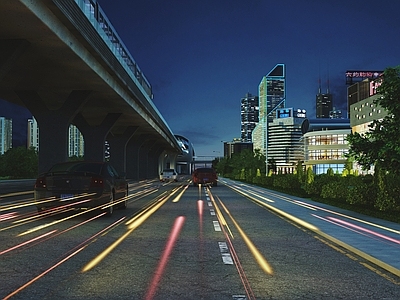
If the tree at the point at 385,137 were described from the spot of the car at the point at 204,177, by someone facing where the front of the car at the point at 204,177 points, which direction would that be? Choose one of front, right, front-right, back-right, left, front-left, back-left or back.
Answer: back

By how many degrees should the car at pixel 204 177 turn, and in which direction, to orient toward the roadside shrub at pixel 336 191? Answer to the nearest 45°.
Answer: approximately 180°

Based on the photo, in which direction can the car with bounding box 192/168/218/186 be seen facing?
away from the camera

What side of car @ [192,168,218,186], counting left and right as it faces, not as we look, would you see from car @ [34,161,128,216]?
back

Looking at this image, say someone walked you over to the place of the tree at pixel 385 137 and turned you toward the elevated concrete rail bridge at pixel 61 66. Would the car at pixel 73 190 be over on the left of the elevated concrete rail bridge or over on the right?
left

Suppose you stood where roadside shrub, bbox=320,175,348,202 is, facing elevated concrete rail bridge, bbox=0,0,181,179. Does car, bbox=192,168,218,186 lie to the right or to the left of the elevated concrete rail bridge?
right
